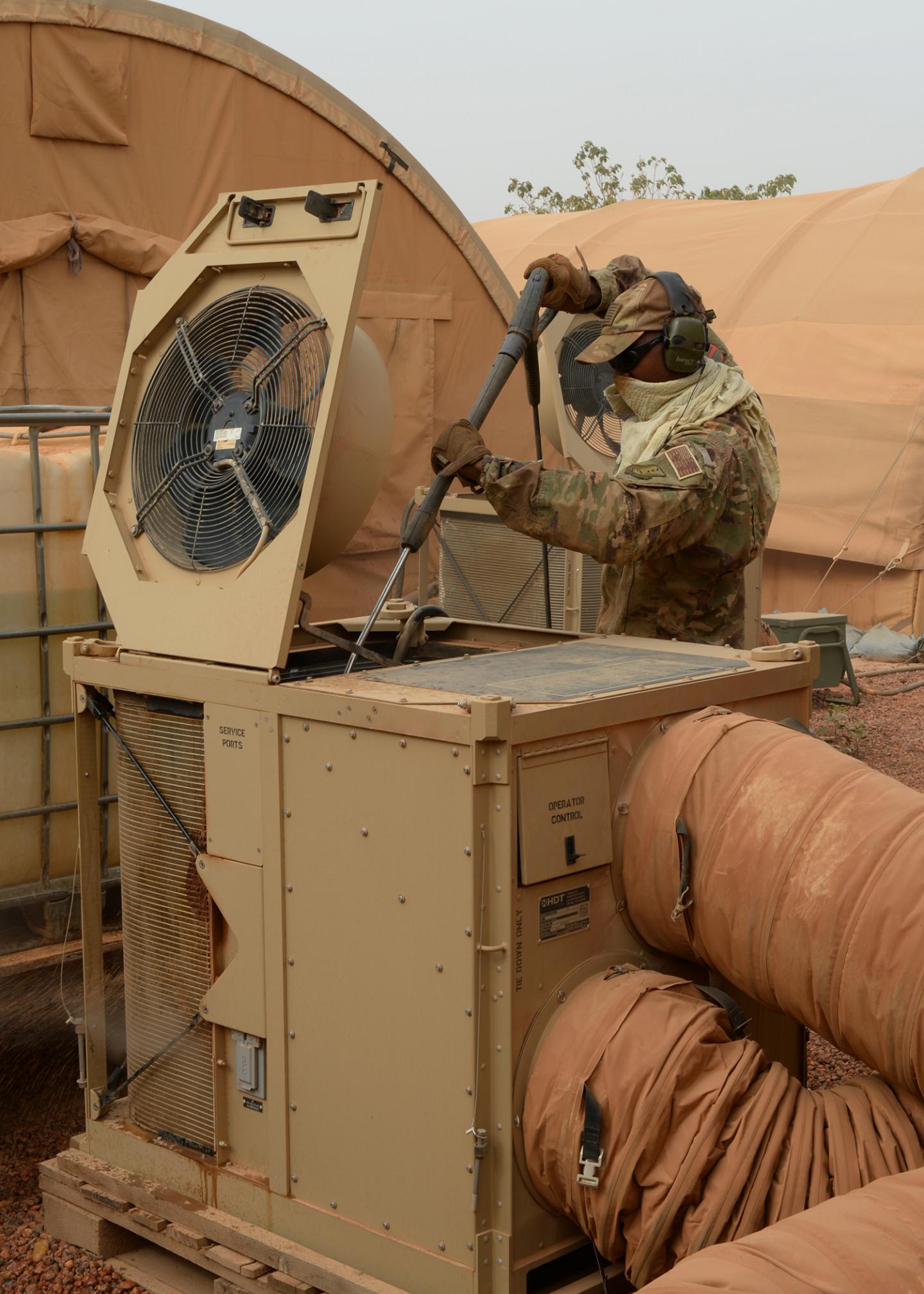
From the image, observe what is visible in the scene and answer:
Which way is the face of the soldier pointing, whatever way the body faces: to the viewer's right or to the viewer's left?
to the viewer's left

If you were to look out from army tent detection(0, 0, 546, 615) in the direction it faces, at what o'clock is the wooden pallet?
The wooden pallet is roughly at 12 o'clock from the army tent.

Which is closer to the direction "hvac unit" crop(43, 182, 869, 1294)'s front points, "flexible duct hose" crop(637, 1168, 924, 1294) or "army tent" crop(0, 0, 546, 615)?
the flexible duct hose

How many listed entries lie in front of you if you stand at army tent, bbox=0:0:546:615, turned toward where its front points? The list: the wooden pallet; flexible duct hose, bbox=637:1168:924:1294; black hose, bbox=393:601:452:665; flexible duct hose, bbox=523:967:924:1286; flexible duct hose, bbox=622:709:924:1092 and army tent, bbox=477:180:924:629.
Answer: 5

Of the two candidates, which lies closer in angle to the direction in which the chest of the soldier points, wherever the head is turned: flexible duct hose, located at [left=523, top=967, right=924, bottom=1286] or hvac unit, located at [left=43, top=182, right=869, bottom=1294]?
the hvac unit

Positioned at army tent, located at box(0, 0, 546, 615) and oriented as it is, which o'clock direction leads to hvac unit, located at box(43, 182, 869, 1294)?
The hvac unit is roughly at 12 o'clock from the army tent.

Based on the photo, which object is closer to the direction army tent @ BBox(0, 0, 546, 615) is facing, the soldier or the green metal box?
the soldier

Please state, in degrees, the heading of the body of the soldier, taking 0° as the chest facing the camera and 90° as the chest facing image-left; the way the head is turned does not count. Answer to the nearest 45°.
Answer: approximately 90°

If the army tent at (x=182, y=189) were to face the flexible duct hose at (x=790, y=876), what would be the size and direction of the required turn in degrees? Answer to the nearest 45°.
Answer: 0° — it already faces it

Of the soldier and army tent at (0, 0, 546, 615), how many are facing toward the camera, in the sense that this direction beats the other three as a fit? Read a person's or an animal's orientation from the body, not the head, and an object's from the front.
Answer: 1

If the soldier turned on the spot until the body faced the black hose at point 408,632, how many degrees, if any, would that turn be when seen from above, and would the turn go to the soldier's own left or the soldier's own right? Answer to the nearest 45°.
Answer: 0° — they already face it
